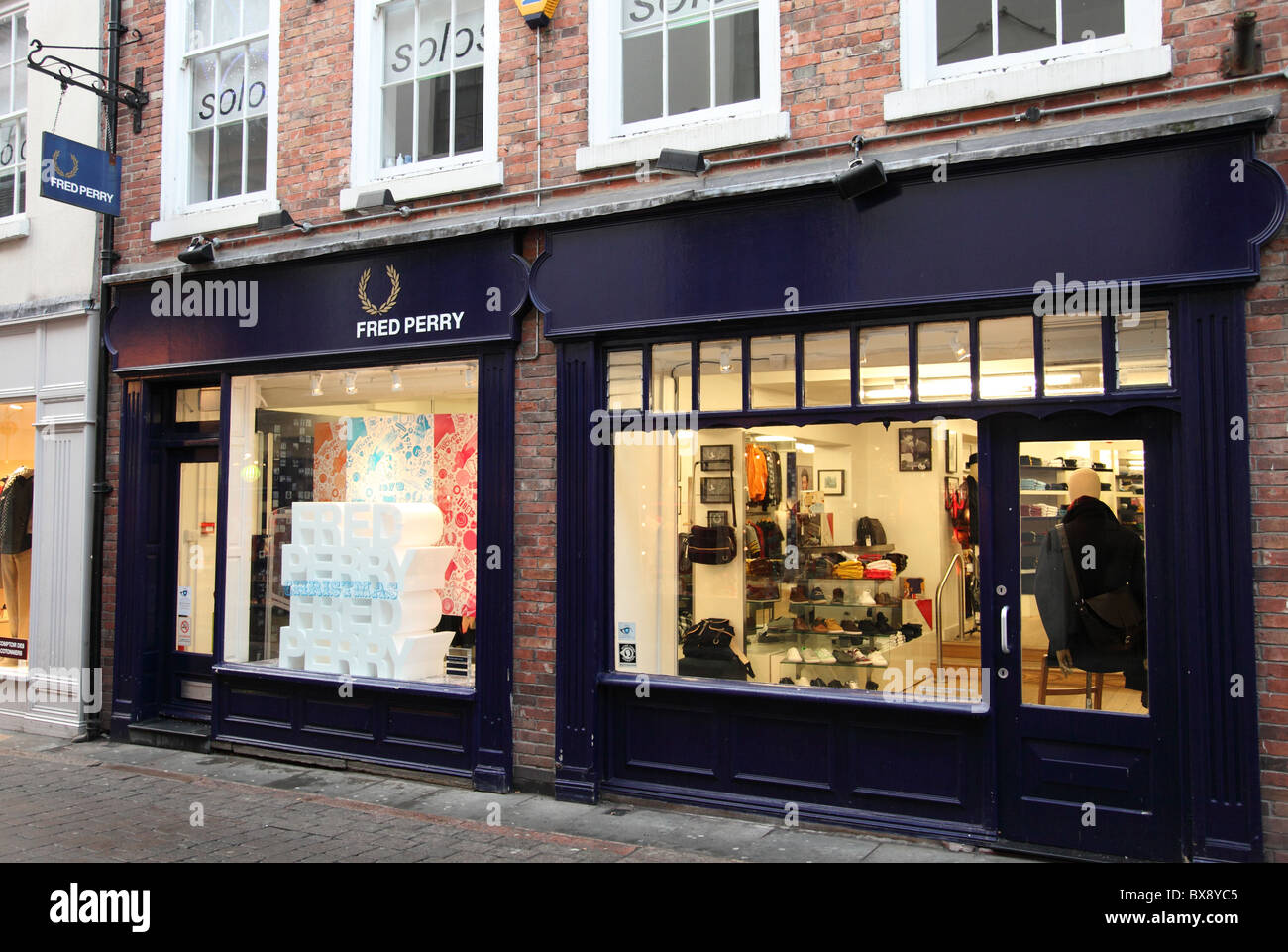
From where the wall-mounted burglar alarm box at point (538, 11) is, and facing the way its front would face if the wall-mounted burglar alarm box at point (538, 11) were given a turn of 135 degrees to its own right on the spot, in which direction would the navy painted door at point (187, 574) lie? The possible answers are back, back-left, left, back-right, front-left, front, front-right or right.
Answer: front-left

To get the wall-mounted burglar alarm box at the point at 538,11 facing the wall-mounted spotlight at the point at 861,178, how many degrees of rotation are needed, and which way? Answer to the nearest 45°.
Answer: approximately 90° to its left

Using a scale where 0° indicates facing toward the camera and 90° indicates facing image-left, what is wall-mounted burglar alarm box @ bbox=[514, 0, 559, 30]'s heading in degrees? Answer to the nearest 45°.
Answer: approximately 45°

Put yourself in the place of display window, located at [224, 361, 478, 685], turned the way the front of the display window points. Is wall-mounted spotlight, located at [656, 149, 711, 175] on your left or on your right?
on your left

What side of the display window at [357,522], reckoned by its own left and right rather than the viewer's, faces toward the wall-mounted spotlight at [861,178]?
left

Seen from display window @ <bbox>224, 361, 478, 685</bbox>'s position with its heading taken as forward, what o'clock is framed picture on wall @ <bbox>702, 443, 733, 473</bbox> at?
The framed picture on wall is roughly at 9 o'clock from the display window.

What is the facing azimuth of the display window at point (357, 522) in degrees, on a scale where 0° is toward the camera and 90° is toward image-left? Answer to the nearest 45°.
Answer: approximately 45°

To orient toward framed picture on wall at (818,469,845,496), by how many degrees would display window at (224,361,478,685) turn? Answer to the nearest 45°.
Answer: approximately 90° to its left

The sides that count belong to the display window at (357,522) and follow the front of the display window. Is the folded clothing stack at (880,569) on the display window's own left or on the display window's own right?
on the display window's own left
